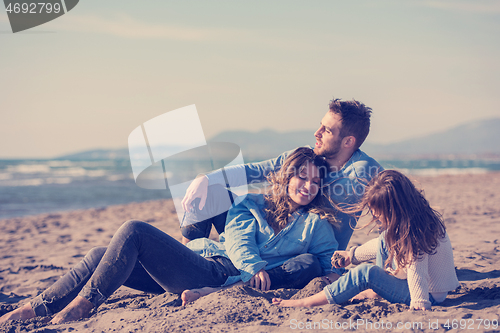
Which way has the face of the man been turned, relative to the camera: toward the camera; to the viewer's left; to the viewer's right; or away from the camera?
to the viewer's left

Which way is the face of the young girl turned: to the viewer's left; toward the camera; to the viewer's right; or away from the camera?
to the viewer's left

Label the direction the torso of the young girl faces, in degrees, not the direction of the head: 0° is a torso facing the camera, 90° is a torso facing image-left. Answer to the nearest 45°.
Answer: approximately 90°
